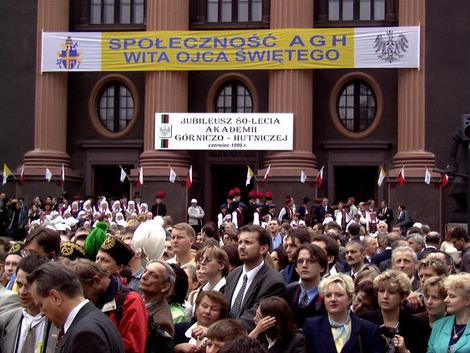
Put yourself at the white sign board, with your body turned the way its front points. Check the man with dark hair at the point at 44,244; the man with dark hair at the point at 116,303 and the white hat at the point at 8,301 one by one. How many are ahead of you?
3

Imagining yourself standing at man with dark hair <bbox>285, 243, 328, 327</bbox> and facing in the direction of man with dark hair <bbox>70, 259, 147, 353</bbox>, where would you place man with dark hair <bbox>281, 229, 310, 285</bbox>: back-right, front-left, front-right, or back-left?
back-right

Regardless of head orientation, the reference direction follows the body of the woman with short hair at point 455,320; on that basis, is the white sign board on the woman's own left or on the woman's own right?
on the woman's own right

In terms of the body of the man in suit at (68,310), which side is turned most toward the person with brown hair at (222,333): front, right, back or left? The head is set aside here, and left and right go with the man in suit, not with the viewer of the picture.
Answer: back

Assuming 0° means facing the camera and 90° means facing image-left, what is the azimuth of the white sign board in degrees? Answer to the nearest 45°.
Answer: approximately 0°

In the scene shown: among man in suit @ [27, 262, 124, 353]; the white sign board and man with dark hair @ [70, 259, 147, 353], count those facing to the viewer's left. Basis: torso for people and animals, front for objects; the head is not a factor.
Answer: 2

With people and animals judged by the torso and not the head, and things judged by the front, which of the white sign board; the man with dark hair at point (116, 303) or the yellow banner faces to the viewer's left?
the man with dark hair

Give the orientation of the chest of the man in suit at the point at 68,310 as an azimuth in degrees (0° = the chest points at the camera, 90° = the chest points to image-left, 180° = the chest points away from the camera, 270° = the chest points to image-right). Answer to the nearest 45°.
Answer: approximately 90°
